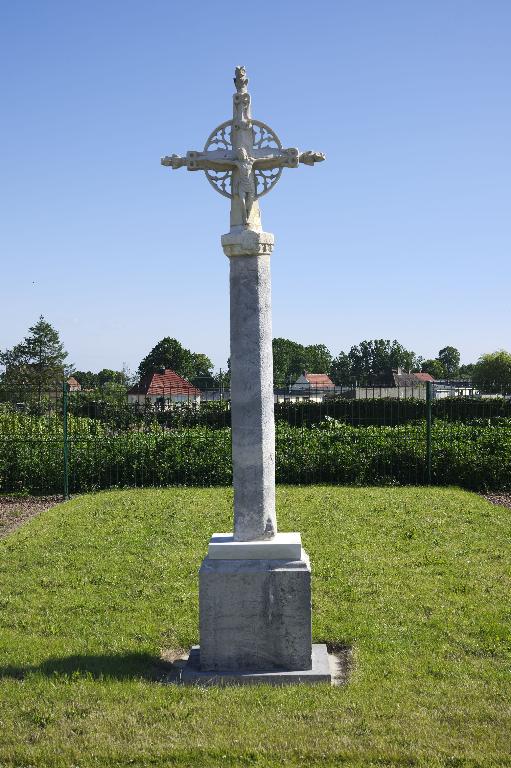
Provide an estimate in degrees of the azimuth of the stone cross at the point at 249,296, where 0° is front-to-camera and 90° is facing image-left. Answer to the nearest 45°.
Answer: approximately 0°

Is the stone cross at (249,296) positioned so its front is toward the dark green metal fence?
no
